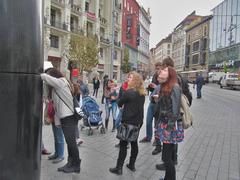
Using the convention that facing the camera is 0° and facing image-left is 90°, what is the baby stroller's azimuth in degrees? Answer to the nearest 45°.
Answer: approximately 315°
